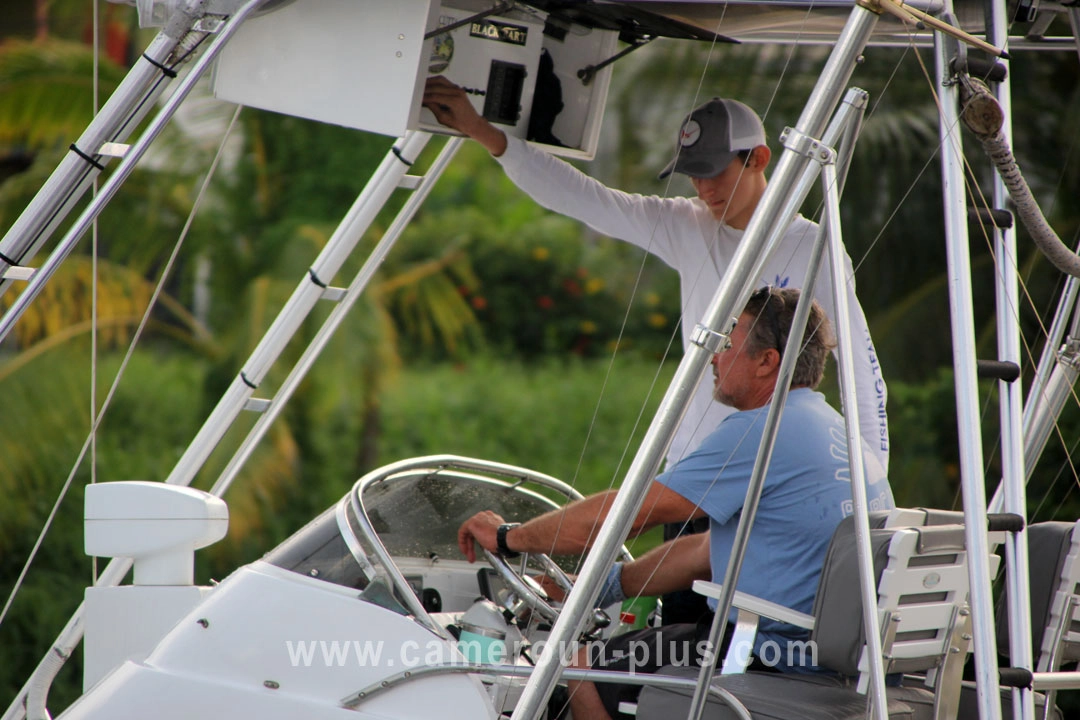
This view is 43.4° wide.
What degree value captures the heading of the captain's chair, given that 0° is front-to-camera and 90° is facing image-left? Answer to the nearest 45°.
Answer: approximately 135°

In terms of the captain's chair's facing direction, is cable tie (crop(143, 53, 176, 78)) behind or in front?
in front

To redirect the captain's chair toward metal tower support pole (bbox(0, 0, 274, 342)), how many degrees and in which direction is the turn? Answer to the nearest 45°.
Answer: approximately 45° to its left

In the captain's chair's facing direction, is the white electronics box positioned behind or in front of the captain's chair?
in front
